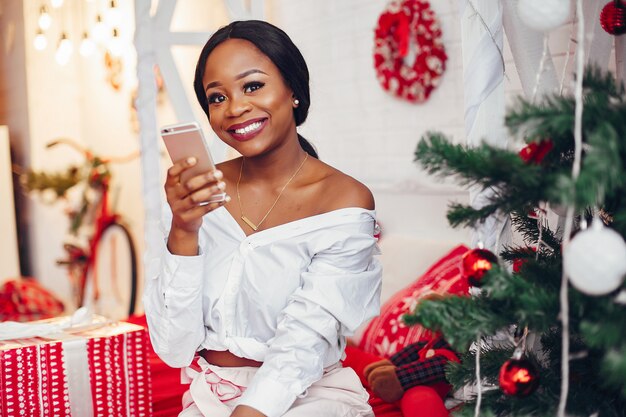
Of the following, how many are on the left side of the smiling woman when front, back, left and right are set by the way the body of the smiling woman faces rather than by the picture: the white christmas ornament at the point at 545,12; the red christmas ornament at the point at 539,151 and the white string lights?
2

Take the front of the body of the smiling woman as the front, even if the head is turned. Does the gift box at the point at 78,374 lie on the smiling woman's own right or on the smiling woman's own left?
on the smiling woman's own right

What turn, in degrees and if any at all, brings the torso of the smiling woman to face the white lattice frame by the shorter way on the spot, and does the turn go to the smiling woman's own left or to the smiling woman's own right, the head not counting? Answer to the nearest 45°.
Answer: approximately 135° to the smiling woman's own right

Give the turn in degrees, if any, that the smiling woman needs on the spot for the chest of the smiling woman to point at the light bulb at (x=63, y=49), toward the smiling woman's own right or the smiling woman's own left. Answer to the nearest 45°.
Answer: approximately 135° to the smiling woman's own right

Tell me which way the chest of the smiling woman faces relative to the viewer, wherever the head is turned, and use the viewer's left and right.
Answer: facing the viewer and to the left of the viewer
